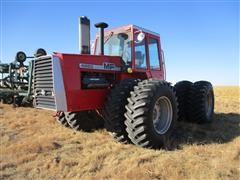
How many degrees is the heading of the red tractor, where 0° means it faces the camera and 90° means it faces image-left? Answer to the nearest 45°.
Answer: approximately 45°
